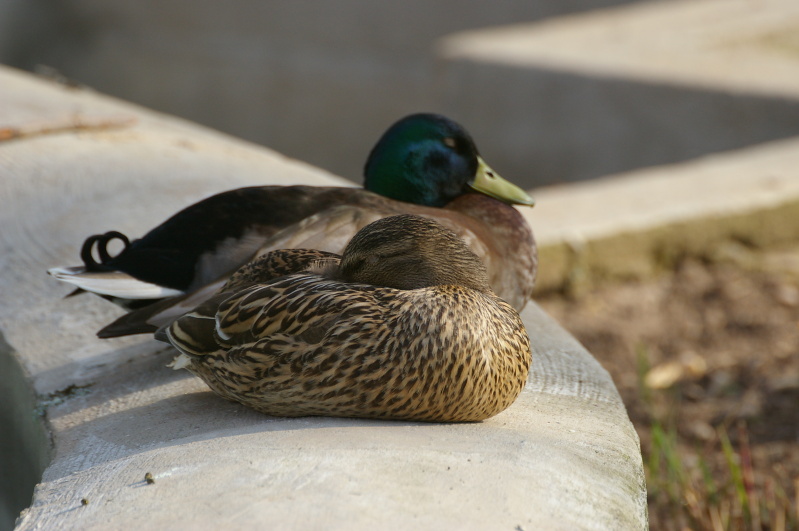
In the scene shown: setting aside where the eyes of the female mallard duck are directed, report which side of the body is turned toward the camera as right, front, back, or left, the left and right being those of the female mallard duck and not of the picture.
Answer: right

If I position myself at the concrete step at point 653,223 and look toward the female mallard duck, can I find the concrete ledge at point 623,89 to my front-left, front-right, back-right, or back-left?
back-right

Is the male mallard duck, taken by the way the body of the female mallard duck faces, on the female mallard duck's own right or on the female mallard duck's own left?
on the female mallard duck's own left

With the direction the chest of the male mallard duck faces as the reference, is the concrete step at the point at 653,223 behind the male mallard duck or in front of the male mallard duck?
in front

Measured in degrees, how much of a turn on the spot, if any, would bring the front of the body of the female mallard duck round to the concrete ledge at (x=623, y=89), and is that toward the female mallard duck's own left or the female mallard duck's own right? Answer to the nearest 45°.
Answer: approximately 45° to the female mallard duck's own left

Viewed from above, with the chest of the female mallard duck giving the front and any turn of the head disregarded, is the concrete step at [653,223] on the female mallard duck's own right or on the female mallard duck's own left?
on the female mallard duck's own left

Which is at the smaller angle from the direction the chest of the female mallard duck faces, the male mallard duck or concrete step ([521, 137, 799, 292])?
the concrete step

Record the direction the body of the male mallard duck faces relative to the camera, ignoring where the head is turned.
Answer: to the viewer's right
